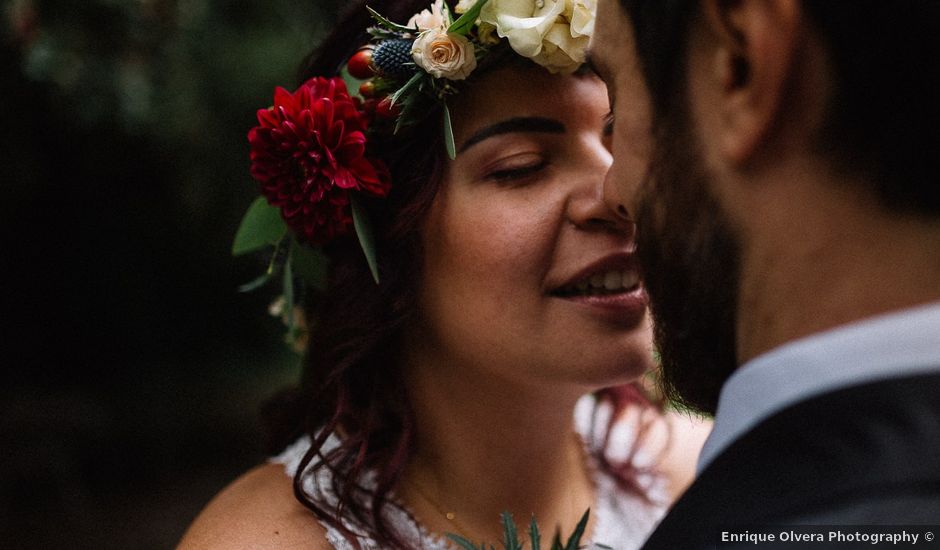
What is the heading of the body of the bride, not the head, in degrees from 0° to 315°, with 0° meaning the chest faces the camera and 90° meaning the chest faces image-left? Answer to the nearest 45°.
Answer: approximately 315°

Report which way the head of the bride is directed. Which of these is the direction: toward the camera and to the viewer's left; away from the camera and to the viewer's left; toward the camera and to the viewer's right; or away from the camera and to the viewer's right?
toward the camera and to the viewer's right

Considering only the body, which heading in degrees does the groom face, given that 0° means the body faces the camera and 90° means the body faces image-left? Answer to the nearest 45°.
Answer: approximately 135°

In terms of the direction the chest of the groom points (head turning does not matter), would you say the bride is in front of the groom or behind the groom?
in front

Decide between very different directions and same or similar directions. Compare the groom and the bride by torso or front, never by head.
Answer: very different directions

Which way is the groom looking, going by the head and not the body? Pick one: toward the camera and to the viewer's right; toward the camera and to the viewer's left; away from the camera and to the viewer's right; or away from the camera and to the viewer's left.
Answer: away from the camera and to the viewer's left

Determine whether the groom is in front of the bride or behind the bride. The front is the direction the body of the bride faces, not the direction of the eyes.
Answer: in front
